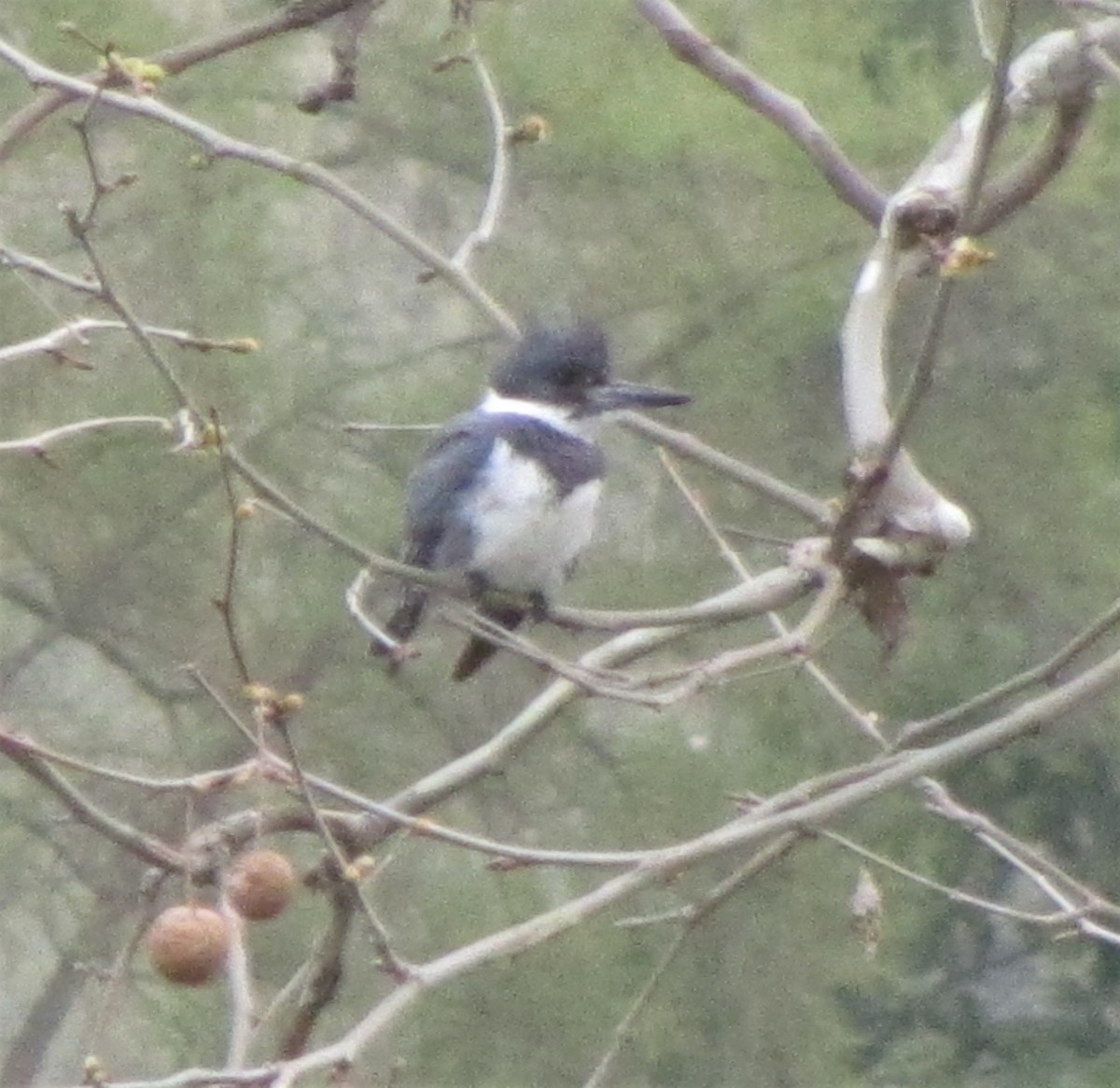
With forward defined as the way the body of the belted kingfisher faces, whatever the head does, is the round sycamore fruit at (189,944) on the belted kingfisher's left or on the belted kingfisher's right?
on the belted kingfisher's right

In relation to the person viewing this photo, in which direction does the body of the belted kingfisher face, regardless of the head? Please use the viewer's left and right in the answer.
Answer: facing the viewer and to the right of the viewer

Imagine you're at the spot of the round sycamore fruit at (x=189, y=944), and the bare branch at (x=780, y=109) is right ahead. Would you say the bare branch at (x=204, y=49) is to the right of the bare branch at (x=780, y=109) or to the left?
left
